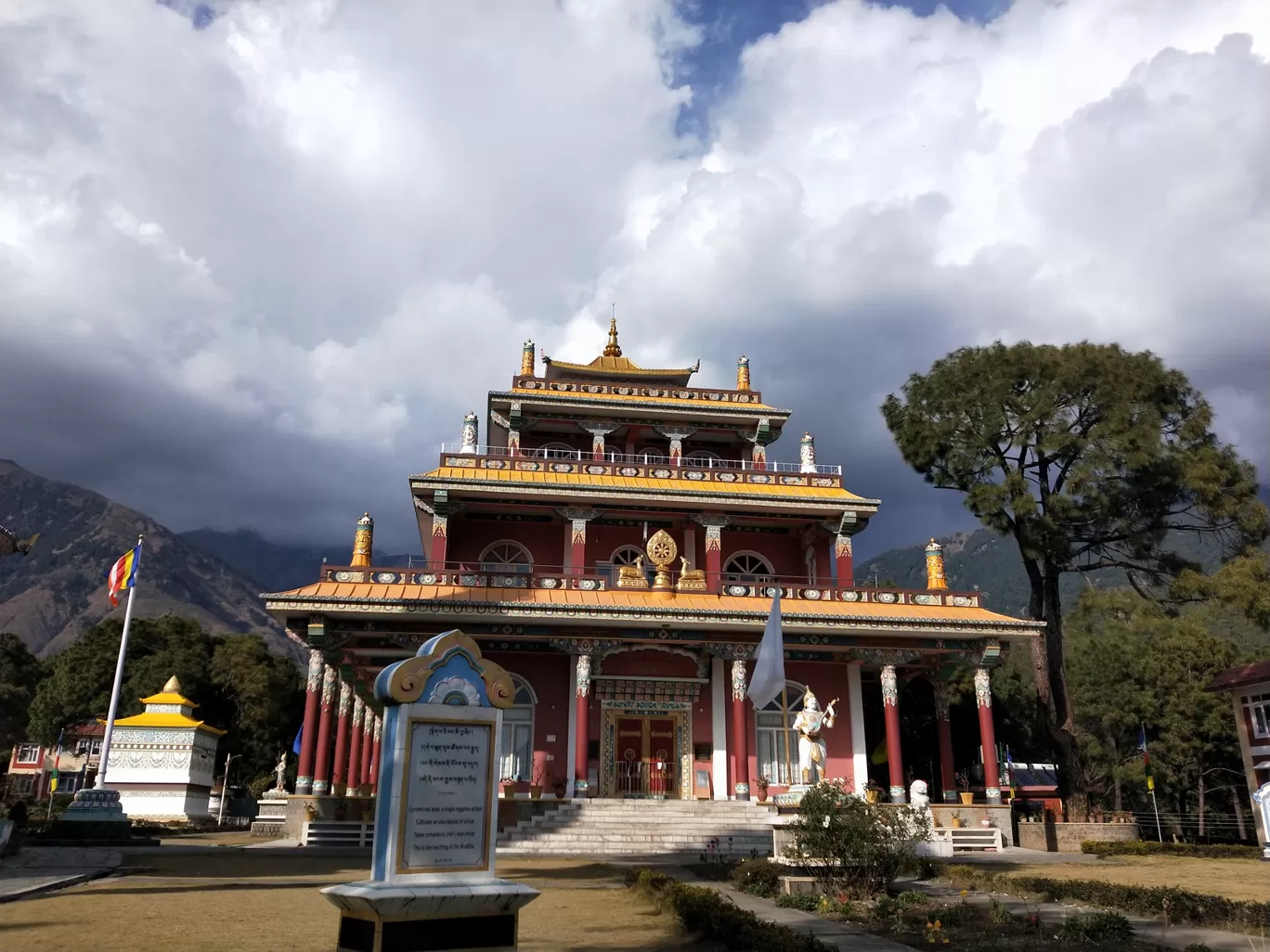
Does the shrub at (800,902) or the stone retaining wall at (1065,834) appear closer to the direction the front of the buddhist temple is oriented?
the shrub

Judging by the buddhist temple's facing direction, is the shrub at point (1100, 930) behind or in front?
in front

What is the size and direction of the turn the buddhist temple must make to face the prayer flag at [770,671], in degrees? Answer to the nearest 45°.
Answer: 0° — it already faces it

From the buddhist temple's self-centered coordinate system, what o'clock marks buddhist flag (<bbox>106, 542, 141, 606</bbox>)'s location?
The buddhist flag is roughly at 3 o'clock from the buddhist temple.

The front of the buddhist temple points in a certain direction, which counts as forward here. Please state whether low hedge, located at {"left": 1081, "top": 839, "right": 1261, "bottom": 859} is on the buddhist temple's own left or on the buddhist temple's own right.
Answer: on the buddhist temple's own left

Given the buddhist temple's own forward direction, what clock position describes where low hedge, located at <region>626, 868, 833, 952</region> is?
The low hedge is roughly at 12 o'clock from the buddhist temple.

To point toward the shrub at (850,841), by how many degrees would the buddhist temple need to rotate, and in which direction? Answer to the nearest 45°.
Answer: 0° — it already faces it

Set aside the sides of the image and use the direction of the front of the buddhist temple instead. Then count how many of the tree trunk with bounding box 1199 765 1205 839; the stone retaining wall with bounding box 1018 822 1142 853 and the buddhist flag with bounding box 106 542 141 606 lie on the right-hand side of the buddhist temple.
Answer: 1

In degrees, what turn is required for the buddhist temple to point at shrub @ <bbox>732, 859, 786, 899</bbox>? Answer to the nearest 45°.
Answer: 0° — it already faces it

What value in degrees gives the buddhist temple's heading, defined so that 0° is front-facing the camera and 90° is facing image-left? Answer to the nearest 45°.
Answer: approximately 0°

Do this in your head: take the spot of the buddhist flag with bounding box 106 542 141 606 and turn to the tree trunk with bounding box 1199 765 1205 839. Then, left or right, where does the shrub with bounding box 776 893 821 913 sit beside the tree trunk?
right

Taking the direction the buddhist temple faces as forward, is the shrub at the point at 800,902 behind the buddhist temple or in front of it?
in front

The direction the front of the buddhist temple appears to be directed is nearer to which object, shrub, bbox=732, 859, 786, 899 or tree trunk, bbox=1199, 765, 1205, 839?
the shrub
